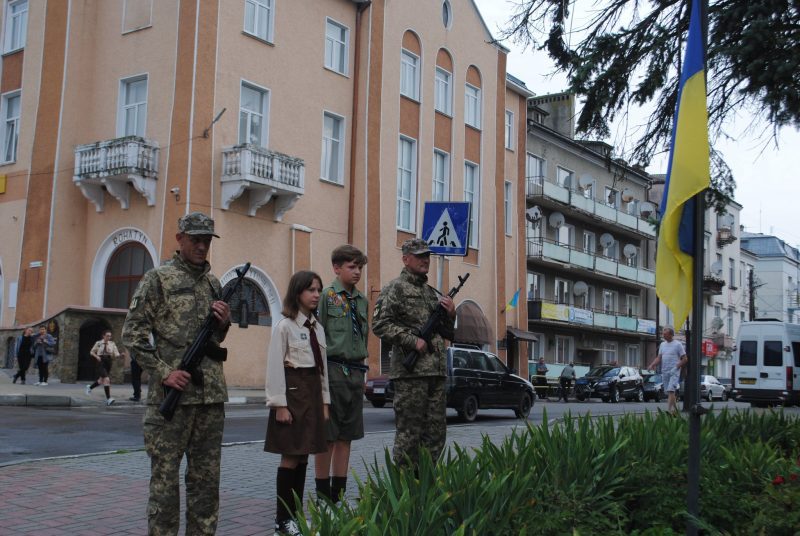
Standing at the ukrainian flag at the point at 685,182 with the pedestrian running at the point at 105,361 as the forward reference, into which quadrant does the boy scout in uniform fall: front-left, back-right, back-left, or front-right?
front-left

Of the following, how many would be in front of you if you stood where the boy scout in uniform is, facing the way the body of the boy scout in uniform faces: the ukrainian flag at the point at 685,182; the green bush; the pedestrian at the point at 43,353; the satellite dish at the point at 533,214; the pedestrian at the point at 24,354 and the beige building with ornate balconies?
2

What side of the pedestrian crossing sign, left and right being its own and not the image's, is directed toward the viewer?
front

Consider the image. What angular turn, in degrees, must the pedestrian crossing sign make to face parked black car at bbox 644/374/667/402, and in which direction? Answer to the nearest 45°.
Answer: approximately 180°

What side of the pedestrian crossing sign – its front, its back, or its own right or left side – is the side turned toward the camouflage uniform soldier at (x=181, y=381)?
front

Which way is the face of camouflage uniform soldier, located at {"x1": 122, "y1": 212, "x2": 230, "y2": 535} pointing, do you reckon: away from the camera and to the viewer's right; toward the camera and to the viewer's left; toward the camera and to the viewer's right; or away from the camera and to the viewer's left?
toward the camera and to the viewer's right

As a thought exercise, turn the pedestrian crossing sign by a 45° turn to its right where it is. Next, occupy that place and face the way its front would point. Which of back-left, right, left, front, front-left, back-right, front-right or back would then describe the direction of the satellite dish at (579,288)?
back-right

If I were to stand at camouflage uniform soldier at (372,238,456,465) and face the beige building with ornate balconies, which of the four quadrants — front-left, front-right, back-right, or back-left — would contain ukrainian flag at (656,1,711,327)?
back-right

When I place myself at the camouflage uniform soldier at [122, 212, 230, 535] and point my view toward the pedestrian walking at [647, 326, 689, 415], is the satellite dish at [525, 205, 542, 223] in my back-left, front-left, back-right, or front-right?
front-left

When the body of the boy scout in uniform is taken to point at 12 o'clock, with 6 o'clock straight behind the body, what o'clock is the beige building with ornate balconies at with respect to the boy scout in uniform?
The beige building with ornate balconies is roughly at 7 o'clock from the boy scout in uniform.

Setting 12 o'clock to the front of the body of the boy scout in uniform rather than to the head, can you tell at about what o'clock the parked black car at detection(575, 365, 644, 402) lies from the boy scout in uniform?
The parked black car is roughly at 8 o'clock from the boy scout in uniform.

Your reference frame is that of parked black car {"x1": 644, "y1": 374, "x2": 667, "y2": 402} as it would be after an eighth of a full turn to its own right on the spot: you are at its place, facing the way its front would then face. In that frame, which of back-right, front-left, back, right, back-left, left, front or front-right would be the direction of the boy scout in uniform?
left
